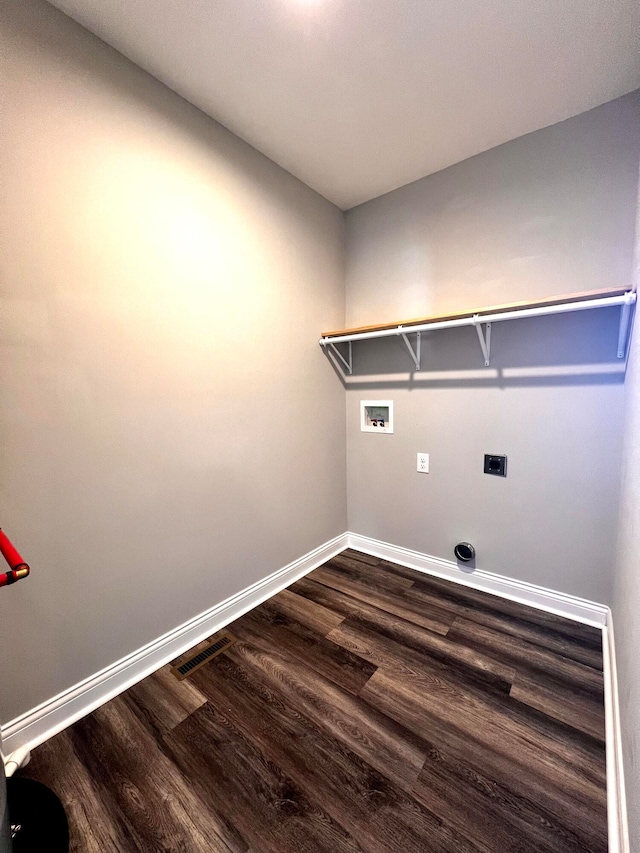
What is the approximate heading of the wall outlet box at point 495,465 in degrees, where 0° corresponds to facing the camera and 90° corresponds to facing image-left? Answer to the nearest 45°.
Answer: approximately 45°

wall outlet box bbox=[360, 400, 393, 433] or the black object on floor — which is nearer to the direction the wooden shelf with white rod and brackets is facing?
the black object on floor

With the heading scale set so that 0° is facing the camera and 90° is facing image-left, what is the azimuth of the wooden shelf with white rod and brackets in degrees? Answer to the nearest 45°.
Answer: approximately 45°

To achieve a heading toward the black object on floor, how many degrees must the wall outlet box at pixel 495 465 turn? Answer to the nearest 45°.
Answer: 0° — it already faces it

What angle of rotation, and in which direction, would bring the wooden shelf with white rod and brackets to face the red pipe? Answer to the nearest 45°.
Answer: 0° — it already faces it
